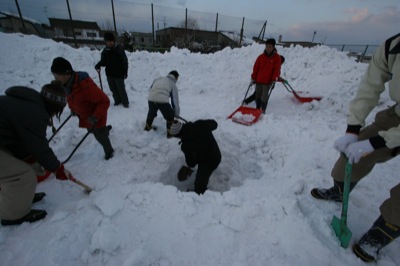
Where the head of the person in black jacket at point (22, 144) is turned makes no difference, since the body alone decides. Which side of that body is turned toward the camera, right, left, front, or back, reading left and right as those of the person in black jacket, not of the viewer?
right

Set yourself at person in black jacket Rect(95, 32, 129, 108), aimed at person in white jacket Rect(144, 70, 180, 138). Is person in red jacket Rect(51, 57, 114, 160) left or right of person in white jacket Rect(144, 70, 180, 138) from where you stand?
right

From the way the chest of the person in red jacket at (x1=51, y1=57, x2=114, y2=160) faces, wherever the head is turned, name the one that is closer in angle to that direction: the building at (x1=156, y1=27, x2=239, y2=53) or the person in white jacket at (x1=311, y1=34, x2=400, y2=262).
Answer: the person in white jacket

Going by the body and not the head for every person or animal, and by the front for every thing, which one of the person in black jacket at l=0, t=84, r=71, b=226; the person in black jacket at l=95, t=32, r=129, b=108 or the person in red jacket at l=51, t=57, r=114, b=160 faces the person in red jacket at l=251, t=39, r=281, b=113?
the person in black jacket at l=0, t=84, r=71, b=226

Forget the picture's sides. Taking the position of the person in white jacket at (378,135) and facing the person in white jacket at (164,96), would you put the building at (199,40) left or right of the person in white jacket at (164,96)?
right

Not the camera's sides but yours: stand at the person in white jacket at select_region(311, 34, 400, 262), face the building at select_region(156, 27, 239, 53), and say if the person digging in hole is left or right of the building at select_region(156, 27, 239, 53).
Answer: left
